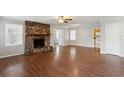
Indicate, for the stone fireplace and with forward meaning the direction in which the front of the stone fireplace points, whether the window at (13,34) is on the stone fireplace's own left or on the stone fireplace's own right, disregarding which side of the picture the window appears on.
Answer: on the stone fireplace's own right

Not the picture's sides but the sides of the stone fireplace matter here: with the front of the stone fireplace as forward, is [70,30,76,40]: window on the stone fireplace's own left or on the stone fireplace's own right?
on the stone fireplace's own left

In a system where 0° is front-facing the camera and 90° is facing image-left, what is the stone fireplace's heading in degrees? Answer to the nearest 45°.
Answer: approximately 315°
